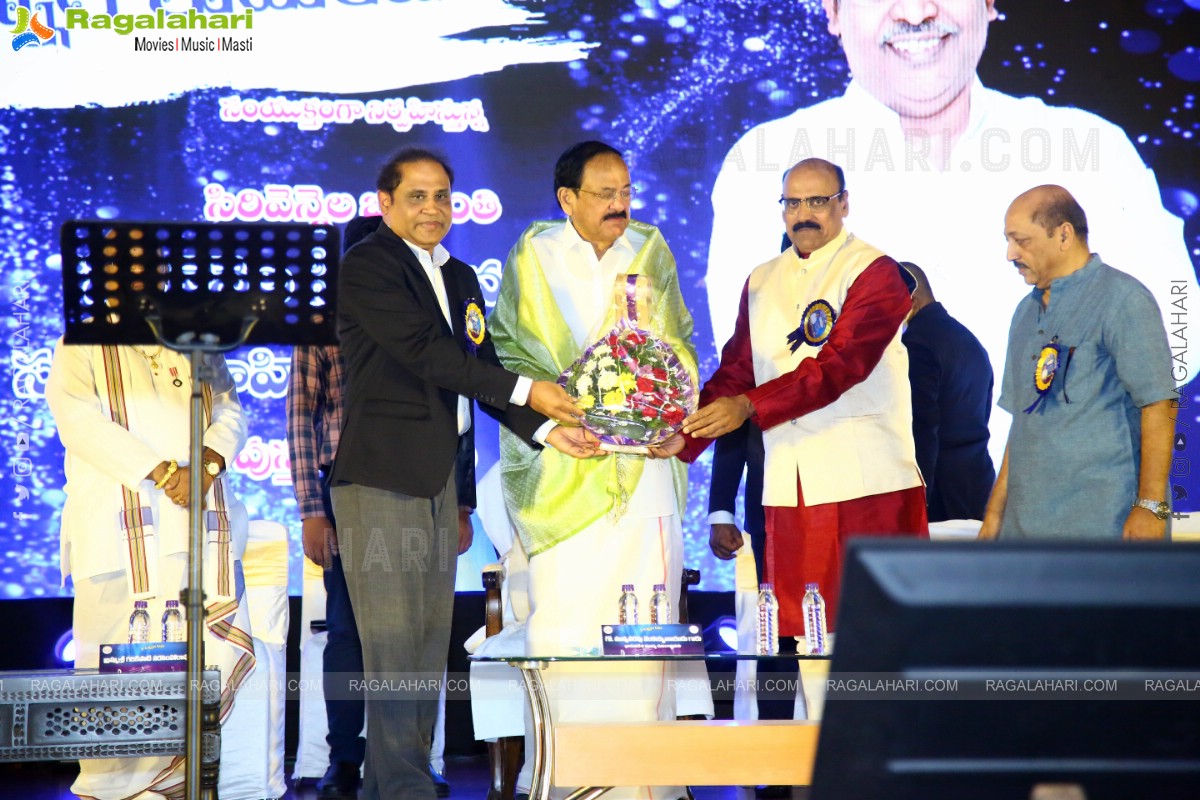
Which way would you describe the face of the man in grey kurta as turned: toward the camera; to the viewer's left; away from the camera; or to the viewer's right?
to the viewer's left

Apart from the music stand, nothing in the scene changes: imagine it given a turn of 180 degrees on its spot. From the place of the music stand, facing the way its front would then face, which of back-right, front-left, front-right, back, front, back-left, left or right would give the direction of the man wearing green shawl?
back-left

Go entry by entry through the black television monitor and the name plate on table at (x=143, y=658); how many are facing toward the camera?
1

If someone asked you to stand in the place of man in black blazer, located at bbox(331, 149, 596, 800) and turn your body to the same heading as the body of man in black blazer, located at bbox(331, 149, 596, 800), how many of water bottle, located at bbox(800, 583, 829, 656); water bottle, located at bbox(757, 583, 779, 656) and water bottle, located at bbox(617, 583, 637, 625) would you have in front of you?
3

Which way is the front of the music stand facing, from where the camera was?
facing away from the viewer

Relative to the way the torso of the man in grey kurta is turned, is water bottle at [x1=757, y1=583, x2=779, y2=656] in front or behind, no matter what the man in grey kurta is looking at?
in front

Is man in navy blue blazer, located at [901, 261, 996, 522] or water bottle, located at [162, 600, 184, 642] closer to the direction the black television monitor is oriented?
the man in navy blue blazer

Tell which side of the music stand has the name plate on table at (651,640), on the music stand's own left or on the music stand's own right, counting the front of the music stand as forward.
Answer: on the music stand's own right

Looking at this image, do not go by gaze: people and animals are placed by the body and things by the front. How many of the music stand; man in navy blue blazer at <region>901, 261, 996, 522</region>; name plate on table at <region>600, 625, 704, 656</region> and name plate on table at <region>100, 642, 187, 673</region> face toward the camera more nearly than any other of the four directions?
2

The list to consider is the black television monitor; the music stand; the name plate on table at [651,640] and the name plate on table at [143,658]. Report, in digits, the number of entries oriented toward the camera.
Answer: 2

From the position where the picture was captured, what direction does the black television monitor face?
facing away from the viewer

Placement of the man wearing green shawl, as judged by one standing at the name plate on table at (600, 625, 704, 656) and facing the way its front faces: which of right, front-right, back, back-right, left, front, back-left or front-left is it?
back

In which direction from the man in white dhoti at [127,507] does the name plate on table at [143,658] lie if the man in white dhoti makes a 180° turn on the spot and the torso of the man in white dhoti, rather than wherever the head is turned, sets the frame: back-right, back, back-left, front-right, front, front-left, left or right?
back-left
